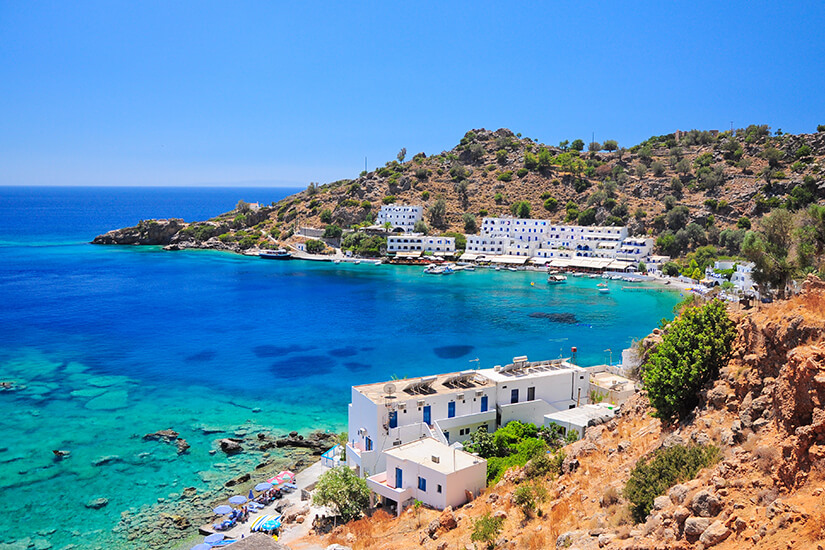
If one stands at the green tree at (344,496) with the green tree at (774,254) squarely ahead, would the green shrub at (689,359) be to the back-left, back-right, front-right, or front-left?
front-right

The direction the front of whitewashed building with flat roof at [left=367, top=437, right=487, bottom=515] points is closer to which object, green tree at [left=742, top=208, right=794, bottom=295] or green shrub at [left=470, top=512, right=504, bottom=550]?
the green shrub

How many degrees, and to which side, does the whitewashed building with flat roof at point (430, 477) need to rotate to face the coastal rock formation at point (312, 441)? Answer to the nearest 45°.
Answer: approximately 90° to its right

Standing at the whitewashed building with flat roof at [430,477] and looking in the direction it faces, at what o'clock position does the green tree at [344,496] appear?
The green tree is roughly at 2 o'clock from the whitewashed building with flat roof.

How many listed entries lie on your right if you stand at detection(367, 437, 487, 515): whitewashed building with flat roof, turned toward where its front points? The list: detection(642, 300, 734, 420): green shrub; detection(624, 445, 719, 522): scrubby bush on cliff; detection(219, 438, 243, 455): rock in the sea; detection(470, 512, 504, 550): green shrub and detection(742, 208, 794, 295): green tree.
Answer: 1

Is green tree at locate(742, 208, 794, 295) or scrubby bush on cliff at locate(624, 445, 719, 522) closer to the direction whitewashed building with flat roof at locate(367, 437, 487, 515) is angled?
the scrubby bush on cliff

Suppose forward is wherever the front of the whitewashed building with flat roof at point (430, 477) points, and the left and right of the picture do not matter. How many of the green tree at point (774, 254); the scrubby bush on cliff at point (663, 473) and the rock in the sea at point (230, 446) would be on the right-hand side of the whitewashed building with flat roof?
1

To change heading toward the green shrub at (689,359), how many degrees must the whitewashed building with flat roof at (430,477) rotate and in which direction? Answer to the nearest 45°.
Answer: approximately 90° to its left

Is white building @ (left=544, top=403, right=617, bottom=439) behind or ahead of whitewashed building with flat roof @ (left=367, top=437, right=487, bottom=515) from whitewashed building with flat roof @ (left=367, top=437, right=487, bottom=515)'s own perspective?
behind

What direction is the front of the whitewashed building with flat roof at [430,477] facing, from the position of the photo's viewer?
facing the viewer and to the left of the viewer

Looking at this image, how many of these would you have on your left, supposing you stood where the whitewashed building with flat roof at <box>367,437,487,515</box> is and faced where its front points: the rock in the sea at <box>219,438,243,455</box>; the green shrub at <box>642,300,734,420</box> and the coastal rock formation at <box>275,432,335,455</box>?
1

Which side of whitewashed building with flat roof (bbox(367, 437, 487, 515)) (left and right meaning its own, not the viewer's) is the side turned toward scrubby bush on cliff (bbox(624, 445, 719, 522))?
left

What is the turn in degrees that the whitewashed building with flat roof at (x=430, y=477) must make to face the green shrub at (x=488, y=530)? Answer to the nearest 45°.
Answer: approximately 45° to its left

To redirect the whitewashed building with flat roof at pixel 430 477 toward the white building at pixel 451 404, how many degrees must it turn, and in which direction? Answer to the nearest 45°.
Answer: approximately 135° to its right

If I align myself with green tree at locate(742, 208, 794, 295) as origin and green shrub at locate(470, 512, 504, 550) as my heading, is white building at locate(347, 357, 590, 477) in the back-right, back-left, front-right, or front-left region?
front-right

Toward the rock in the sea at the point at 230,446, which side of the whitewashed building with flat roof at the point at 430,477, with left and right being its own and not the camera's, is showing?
right
